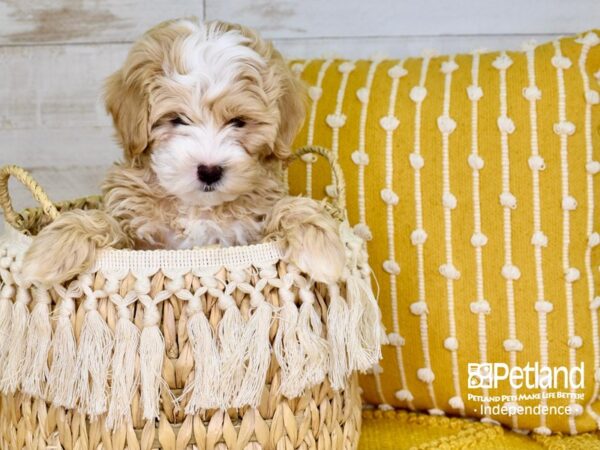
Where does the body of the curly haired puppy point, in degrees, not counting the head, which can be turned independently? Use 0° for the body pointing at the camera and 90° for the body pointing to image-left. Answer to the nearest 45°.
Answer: approximately 0°

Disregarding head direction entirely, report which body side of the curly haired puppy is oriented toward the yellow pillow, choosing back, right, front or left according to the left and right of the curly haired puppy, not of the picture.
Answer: left
